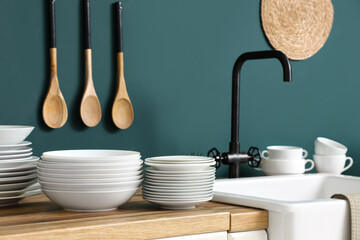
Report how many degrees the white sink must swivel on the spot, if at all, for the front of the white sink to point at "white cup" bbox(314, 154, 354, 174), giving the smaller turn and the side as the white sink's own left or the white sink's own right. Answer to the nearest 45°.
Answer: approximately 135° to the white sink's own left

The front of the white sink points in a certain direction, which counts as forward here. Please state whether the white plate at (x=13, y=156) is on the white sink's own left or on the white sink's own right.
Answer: on the white sink's own right

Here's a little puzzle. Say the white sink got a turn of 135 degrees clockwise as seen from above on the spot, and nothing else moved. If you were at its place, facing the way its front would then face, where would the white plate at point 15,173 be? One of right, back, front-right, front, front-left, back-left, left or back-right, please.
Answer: front

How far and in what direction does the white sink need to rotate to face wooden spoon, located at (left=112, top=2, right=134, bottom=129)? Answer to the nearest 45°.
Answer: approximately 180°

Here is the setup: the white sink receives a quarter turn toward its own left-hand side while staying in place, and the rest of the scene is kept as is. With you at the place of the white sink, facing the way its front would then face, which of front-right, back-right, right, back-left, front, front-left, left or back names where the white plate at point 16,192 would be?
back-left

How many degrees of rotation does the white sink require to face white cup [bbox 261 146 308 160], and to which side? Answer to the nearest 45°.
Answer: approximately 135° to its left

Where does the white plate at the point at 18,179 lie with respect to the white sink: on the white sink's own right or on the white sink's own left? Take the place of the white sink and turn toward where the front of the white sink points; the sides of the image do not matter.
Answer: on the white sink's own right

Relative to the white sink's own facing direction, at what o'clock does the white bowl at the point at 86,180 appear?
The white bowl is roughly at 4 o'clock from the white sink.

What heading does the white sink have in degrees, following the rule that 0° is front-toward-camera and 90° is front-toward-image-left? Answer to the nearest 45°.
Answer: approximately 315°
